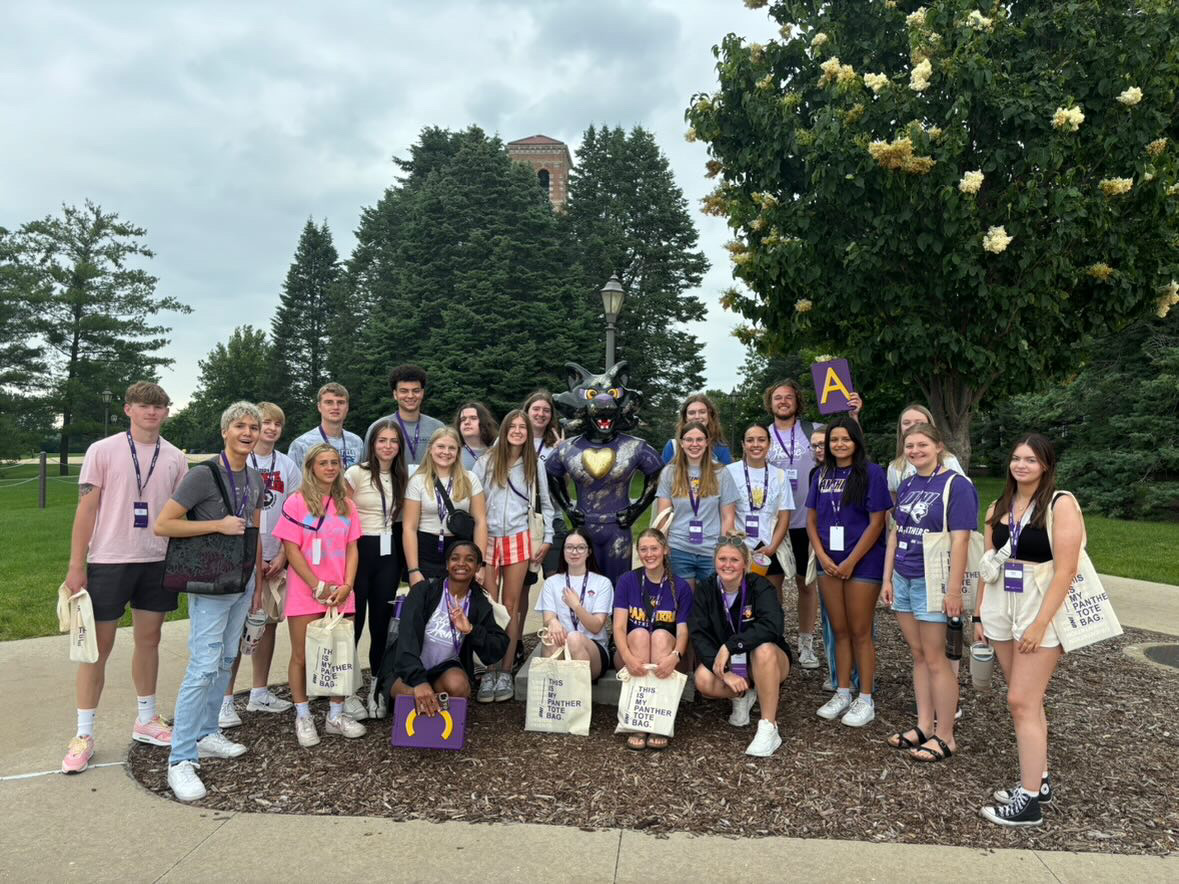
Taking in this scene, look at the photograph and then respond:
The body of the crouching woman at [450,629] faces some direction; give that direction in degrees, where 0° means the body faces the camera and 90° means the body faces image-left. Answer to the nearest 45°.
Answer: approximately 0°

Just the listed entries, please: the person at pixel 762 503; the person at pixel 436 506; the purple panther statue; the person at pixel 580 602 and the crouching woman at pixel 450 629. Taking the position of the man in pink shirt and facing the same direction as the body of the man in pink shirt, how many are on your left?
5

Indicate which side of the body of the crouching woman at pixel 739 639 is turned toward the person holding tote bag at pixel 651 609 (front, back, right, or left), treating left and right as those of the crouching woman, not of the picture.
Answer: right

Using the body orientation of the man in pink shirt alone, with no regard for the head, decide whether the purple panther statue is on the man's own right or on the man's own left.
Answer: on the man's own left

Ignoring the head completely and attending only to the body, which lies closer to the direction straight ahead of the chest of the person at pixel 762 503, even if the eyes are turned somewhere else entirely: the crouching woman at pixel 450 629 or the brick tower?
the crouching woman

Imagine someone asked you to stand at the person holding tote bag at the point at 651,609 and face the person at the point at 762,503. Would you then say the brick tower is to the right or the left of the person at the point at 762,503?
left

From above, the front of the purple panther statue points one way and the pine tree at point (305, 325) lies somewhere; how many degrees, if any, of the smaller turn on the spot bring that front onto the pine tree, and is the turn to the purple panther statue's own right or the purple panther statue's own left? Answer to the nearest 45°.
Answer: approximately 135° to the purple panther statue's own right

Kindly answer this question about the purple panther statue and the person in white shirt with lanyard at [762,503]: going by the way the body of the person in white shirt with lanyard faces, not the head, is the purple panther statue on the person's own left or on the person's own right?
on the person's own right
